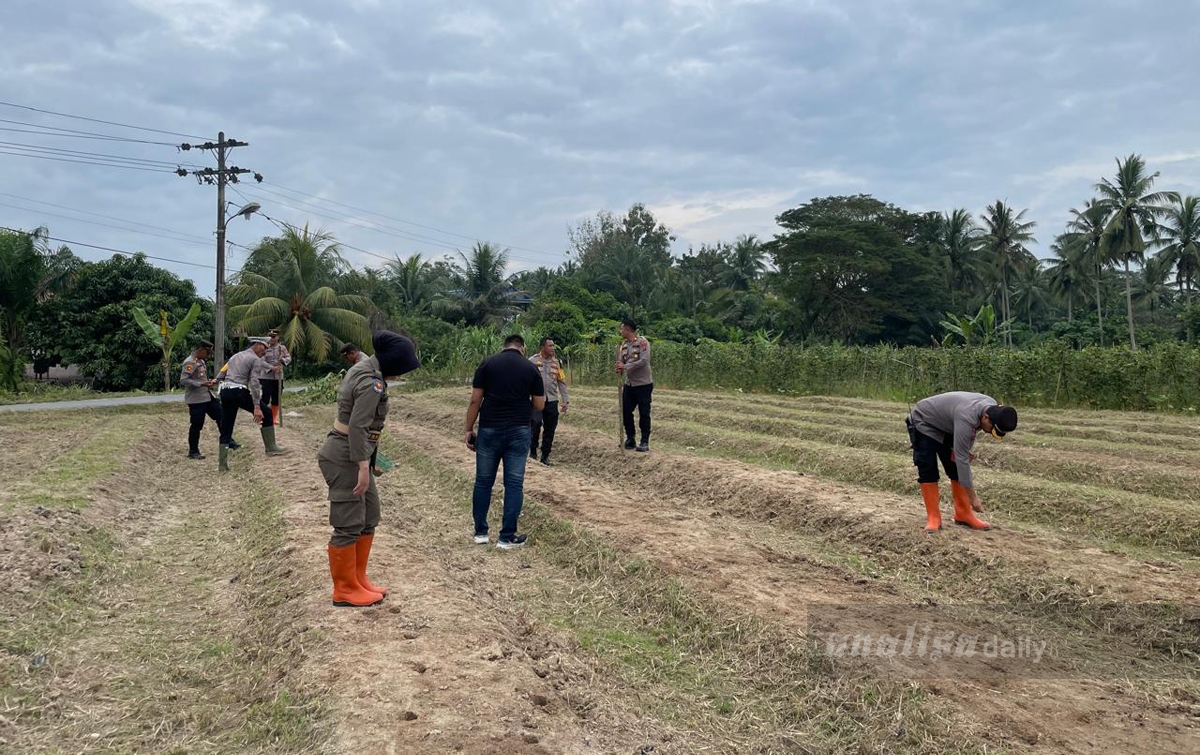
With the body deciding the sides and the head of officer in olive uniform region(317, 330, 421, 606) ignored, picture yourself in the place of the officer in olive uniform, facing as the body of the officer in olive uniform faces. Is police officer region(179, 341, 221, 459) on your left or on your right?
on your left

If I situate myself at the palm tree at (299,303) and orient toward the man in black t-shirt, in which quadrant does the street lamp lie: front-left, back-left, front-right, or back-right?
front-right

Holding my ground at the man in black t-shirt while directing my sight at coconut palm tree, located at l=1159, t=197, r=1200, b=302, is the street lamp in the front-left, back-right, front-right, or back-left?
front-left

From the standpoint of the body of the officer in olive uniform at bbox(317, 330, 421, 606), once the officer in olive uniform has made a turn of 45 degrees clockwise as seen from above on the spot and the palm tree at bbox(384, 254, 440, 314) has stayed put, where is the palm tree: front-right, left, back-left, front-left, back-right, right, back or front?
back-left

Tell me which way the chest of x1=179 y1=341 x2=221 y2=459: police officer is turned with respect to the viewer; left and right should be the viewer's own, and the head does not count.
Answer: facing the viewer and to the right of the viewer

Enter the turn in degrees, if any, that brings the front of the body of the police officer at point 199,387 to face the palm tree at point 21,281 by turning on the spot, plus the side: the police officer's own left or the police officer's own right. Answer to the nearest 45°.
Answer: approximately 135° to the police officer's own left

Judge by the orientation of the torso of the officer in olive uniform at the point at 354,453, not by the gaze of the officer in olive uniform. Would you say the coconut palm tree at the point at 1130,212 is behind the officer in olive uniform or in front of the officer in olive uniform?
in front

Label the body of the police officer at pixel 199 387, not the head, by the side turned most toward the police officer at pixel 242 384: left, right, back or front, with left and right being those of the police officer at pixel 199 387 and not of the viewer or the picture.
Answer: front

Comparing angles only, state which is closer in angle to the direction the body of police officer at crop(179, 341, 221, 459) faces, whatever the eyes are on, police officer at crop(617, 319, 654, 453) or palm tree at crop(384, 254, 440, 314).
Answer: the police officer

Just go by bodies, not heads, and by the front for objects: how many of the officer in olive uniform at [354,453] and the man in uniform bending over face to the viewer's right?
2

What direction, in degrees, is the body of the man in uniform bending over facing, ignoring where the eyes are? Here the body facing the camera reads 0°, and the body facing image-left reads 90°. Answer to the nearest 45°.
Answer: approximately 270°

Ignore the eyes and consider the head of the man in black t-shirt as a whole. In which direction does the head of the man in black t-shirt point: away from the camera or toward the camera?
away from the camera

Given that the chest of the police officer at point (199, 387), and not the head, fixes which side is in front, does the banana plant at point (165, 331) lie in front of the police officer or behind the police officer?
behind

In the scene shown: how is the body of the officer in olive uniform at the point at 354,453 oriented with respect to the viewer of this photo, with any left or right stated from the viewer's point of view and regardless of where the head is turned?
facing to the right of the viewer

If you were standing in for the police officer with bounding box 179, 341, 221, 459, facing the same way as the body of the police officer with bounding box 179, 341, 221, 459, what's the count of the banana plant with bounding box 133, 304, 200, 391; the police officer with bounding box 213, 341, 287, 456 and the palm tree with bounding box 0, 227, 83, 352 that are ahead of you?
1
